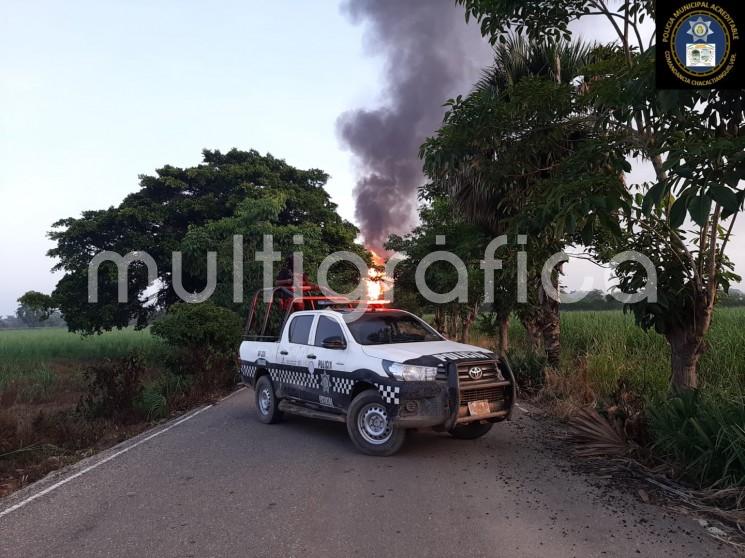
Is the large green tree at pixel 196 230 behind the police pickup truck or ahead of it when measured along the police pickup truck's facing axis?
behind

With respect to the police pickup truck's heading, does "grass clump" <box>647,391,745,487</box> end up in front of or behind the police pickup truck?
in front

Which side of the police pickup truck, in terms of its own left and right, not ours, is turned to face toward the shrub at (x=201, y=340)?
back

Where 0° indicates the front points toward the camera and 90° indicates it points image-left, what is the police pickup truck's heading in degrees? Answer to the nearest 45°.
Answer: approximately 315°

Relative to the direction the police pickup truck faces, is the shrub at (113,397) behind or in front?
behind
